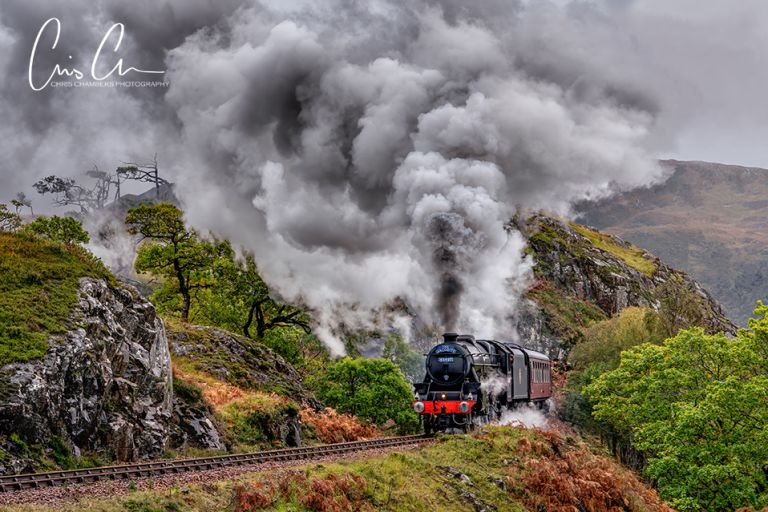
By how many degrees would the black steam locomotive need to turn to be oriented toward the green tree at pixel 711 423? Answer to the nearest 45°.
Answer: approximately 135° to its left

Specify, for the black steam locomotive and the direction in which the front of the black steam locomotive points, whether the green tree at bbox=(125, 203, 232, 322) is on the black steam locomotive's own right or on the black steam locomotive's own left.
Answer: on the black steam locomotive's own right

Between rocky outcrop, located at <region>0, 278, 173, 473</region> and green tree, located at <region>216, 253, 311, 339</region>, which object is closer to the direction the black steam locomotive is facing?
the rocky outcrop

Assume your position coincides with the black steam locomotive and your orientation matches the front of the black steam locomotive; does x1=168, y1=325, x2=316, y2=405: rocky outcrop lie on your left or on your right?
on your right

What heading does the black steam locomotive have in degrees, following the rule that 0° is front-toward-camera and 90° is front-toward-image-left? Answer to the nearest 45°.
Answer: approximately 45°

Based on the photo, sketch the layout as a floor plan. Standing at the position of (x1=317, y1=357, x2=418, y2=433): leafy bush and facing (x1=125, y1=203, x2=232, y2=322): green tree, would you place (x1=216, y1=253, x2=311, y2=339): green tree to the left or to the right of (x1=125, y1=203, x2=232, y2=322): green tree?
right

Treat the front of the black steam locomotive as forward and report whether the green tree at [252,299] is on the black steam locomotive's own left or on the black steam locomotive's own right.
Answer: on the black steam locomotive's own right

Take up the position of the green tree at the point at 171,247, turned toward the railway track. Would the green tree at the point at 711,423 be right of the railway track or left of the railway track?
left

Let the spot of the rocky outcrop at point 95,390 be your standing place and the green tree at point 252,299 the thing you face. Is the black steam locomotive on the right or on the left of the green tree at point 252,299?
right

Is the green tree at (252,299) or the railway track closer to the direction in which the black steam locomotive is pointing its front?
the railway track

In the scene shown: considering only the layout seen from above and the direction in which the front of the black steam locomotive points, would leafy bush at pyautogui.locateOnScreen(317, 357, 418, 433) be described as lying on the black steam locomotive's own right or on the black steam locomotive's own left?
on the black steam locomotive's own right
